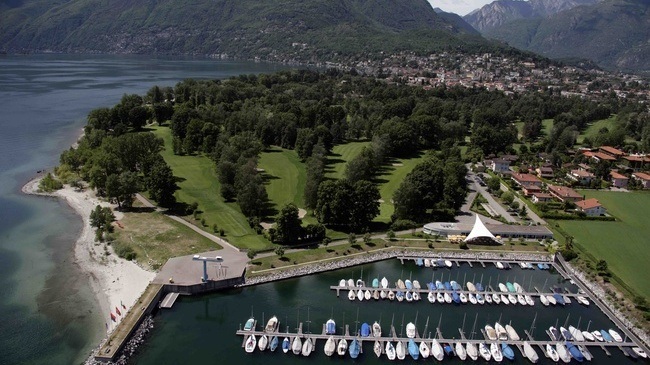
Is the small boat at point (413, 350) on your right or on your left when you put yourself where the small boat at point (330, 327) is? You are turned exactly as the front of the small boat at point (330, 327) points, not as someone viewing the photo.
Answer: on your right

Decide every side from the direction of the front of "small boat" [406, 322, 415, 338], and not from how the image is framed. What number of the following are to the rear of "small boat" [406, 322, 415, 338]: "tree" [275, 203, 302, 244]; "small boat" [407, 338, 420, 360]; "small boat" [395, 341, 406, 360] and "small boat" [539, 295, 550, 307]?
2

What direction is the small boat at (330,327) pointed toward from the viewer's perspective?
away from the camera

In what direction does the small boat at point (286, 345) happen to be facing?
toward the camera

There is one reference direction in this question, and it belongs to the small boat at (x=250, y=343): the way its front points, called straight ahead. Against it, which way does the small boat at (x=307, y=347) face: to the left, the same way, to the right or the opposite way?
the same way
